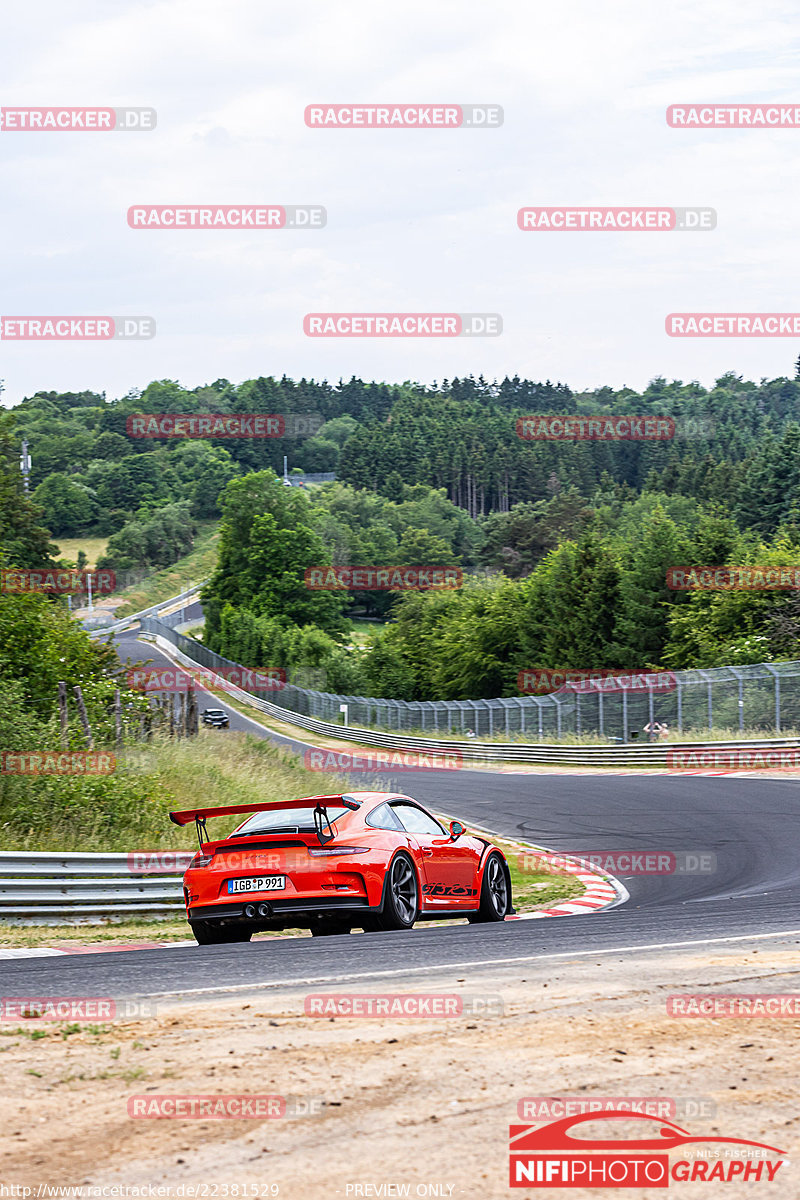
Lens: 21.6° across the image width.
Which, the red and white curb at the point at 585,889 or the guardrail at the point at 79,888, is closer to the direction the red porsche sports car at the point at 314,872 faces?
the red and white curb

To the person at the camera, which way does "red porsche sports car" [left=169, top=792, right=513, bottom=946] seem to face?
facing away from the viewer and to the right of the viewer

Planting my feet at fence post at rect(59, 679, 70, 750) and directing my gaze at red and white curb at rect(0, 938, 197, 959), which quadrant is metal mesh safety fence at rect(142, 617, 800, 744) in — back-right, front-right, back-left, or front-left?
back-left

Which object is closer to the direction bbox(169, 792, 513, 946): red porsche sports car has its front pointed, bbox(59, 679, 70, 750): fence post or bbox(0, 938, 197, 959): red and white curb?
the fence post

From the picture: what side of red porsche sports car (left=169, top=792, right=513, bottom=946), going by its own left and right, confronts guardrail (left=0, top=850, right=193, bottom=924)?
left

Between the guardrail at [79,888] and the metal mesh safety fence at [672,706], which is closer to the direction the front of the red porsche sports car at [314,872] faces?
the metal mesh safety fence
